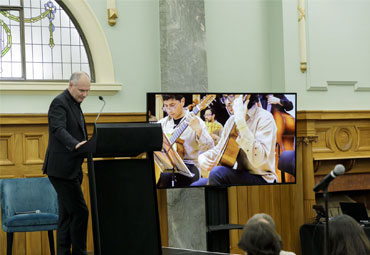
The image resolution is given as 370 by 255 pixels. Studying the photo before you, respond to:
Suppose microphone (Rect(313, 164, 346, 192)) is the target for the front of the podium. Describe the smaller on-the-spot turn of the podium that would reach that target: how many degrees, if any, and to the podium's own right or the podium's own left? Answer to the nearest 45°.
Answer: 0° — it already faces it

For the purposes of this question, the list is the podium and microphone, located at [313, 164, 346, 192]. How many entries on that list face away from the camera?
0

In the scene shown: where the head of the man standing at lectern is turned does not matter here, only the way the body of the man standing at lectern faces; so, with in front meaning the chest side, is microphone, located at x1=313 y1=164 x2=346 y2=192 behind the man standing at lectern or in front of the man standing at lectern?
in front

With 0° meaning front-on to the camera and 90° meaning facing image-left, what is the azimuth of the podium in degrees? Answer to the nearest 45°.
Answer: approximately 315°

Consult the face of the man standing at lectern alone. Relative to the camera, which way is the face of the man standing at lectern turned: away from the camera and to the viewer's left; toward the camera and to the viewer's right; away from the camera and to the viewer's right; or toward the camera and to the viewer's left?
toward the camera and to the viewer's right
